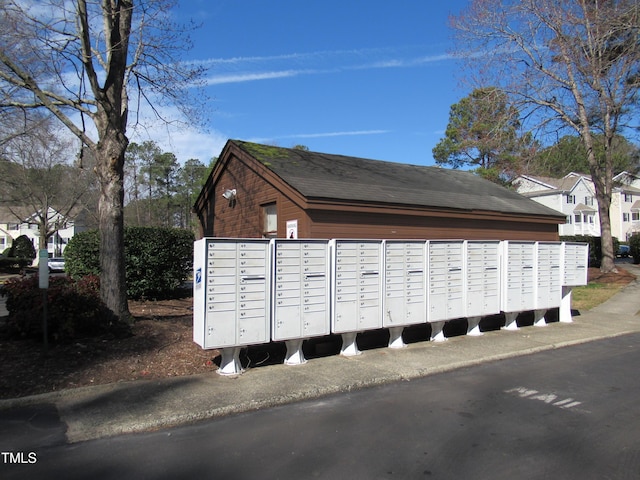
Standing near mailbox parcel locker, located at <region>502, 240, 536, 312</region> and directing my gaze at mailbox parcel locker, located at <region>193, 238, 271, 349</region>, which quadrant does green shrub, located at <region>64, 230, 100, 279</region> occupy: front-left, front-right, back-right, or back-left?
front-right

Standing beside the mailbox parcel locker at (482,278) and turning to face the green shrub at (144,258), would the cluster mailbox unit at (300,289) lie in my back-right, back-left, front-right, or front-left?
front-left

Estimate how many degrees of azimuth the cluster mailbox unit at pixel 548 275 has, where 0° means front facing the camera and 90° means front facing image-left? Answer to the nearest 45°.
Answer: approximately 315°

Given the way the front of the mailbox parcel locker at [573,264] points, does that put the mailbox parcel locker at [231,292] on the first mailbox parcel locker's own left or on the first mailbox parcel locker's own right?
on the first mailbox parcel locker's own right

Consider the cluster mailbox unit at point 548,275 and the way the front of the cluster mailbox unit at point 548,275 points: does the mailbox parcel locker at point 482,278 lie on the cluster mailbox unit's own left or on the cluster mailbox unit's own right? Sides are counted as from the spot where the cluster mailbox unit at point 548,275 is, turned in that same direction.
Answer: on the cluster mailbox unit's own right

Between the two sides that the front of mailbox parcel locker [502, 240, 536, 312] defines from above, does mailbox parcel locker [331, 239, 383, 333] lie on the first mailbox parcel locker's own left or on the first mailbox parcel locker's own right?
on the first mailbox parcel locker's own right

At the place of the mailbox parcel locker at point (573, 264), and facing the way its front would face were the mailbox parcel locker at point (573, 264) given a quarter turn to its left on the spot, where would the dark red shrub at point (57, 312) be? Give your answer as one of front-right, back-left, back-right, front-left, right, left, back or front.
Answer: back

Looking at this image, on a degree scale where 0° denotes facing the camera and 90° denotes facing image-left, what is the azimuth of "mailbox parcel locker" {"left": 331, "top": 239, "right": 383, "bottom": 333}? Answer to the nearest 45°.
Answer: approximately 315°

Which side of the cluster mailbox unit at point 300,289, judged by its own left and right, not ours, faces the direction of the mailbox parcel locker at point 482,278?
left

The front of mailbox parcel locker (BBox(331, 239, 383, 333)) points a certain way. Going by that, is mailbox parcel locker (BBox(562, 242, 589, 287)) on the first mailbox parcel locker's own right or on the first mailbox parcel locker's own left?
on the first mailbox parcel locker's own left

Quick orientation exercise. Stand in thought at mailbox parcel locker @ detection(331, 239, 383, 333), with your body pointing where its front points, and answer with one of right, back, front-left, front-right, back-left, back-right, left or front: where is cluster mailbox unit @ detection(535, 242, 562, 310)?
left

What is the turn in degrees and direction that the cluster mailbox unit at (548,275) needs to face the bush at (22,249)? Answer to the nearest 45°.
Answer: approximately 135° to its right

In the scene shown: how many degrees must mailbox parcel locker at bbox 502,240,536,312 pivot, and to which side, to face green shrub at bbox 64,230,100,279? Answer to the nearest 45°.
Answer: approximately 135° to its right

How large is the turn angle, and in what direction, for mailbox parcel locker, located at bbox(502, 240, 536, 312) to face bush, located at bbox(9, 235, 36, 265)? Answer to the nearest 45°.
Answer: approximately 180°

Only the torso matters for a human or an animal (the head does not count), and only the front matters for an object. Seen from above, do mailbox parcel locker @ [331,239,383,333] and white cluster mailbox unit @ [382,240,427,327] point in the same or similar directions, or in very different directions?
same or similar directions

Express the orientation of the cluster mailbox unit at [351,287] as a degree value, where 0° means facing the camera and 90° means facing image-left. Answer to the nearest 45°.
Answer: approximately 315°

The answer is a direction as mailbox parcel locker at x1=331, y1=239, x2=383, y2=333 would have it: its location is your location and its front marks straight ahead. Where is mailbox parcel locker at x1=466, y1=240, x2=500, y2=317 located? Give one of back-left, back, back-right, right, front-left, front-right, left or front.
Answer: left

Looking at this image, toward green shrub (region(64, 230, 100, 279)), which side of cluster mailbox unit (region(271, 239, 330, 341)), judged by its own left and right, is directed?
back
